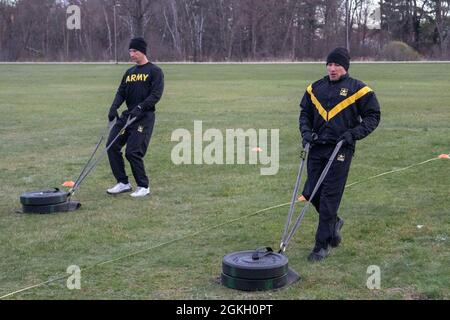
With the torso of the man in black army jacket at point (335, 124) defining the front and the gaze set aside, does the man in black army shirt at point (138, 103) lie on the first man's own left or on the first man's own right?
on the first man's own right

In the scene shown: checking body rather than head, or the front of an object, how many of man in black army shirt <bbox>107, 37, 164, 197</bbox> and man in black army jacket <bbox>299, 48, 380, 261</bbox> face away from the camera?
0

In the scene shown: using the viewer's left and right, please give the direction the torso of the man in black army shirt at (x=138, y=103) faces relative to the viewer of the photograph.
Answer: facing the viewer and to the left of the viewer

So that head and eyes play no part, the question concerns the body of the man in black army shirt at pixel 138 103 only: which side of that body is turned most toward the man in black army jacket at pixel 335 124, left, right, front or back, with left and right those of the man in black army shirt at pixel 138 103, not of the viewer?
left
